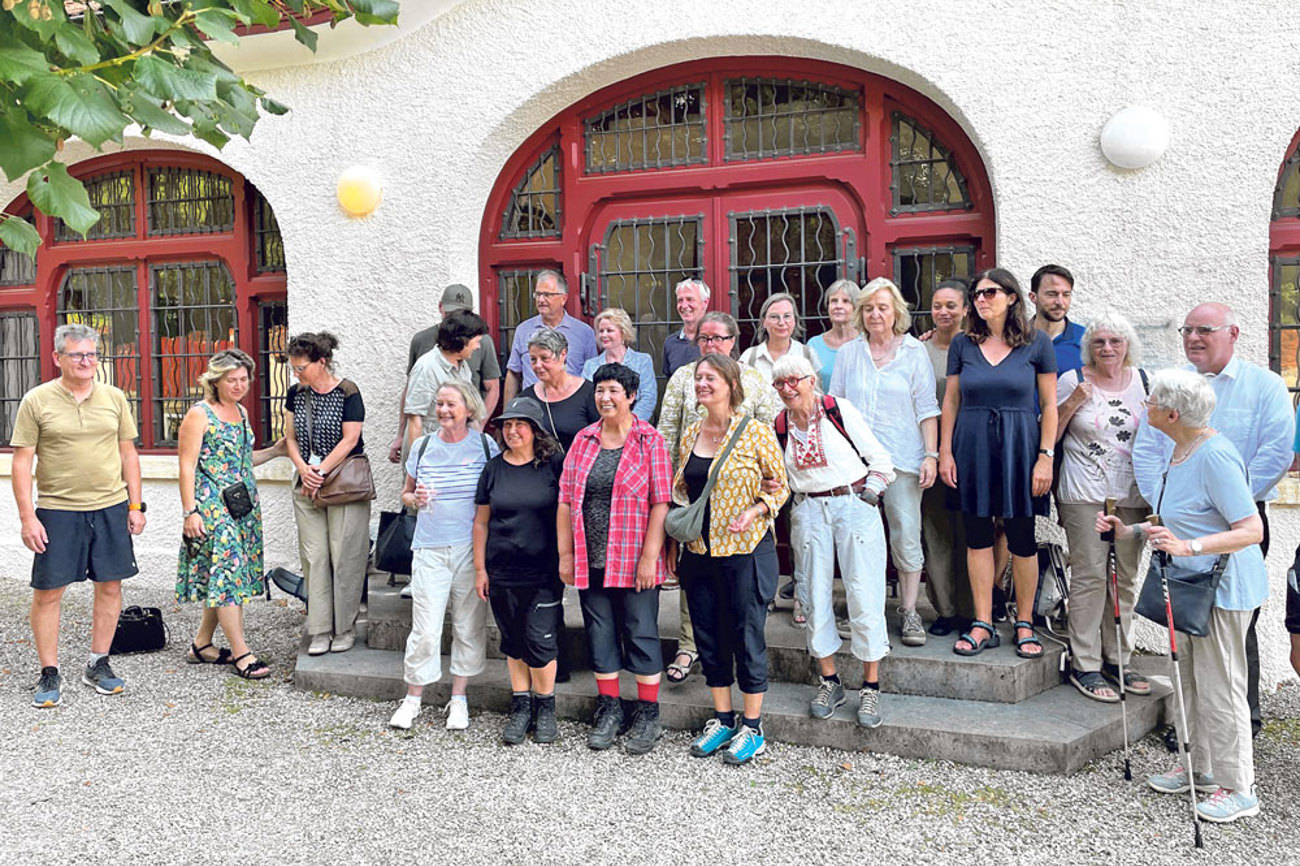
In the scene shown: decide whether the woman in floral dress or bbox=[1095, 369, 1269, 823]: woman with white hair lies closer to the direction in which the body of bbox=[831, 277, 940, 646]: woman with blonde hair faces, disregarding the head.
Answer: the woman with white hair

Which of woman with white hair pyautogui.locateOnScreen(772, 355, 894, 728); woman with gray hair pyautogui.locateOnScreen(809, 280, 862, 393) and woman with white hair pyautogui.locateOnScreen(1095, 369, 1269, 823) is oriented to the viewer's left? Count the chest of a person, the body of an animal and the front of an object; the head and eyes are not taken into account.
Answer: woman with white hair pyautogui.locateOnScreen(1095, 369, 1269, 823)

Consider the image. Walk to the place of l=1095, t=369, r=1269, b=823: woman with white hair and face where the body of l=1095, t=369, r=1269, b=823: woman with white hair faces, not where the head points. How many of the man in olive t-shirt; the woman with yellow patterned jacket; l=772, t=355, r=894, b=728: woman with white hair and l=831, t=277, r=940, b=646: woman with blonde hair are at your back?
0

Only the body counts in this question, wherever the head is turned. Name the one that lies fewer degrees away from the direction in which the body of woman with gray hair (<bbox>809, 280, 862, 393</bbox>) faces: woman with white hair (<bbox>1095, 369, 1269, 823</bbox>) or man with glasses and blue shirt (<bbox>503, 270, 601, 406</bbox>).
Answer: the woman with white hair

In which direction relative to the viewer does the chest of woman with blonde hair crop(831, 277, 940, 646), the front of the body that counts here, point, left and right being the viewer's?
facing the viewer

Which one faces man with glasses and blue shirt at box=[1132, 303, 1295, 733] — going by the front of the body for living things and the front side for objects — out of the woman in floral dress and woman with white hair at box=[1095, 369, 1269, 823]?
the woman in floral dress

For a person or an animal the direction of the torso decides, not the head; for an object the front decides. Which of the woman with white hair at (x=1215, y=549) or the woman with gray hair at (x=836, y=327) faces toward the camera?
the woman with gray hair at (x=836, y=327)

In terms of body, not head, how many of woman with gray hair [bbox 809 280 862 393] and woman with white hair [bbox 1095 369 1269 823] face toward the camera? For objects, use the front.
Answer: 1

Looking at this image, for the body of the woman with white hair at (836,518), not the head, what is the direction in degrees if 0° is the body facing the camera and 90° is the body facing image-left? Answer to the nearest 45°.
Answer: approximately 0°

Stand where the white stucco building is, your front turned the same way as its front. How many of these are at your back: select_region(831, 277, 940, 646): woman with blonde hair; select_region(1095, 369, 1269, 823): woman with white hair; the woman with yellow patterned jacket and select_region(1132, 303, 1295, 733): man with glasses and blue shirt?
0

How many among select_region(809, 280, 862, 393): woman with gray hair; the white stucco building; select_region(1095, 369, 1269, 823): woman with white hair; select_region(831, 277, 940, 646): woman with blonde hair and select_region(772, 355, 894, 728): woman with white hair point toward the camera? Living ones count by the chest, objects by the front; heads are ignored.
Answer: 4

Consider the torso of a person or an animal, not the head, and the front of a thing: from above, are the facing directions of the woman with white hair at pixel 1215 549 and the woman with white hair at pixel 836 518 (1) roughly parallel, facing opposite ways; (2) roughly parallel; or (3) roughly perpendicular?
roughly perpendicular

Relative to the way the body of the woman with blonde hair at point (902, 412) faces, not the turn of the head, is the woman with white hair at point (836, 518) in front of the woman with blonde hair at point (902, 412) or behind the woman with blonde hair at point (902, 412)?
in front

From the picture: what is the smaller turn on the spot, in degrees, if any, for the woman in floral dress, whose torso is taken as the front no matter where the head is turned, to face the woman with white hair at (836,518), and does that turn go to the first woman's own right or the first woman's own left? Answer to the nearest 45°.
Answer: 0° — they already face them

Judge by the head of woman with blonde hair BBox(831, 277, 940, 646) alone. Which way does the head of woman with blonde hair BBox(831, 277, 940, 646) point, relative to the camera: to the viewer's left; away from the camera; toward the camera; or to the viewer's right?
toward the camera

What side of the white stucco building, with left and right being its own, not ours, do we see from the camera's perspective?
front

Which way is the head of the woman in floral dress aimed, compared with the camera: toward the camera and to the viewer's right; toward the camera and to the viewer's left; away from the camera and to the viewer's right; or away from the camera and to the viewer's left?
toward the camera and to the viewer's right

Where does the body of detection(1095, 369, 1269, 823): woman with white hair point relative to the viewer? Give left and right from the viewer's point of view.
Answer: facing to the left of the viewer
